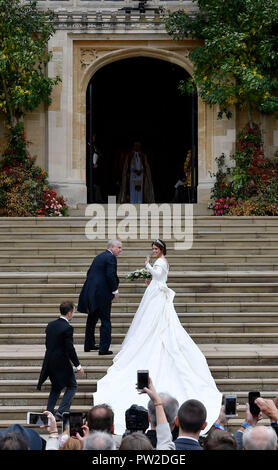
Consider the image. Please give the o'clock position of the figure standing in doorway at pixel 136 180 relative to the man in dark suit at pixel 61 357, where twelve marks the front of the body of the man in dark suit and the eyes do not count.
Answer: The figure standing in doorway is roughly at 11 o'clock from the man in dark suit.

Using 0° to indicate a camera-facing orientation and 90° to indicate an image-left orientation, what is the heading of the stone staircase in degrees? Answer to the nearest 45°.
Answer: approximately 0°

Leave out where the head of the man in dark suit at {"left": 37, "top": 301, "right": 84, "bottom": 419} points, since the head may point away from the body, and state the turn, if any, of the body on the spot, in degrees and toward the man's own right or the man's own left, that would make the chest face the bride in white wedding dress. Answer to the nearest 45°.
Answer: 0° — they already face them

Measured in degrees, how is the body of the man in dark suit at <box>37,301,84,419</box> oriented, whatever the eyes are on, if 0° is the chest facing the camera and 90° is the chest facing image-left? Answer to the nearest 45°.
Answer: approximately 225°

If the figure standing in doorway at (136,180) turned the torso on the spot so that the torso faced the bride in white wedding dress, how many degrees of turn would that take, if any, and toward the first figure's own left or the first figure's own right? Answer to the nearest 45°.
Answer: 0° — they already face them

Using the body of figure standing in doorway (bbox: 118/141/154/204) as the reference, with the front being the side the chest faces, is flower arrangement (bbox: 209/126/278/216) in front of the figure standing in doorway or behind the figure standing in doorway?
in front

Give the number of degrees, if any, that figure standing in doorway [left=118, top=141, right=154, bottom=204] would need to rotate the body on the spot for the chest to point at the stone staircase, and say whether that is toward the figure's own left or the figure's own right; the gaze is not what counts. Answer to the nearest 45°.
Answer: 0° — they already face it

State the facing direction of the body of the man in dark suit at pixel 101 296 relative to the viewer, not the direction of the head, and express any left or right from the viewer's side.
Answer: facing to the right of the viewer

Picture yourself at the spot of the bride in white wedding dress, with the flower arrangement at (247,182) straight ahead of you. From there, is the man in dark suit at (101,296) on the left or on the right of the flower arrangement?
left

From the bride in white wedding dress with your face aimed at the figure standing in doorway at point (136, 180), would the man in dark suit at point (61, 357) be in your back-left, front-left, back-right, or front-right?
back-left
